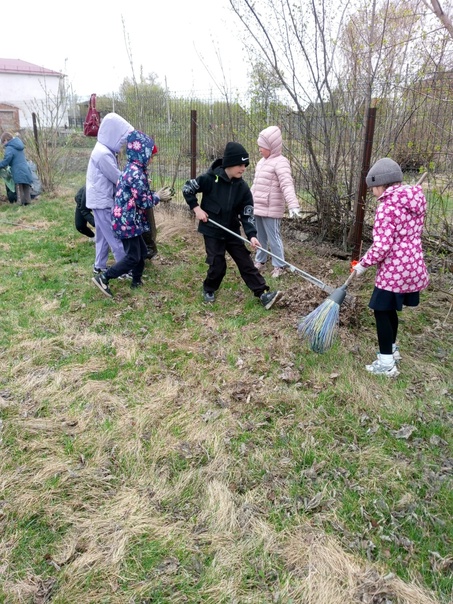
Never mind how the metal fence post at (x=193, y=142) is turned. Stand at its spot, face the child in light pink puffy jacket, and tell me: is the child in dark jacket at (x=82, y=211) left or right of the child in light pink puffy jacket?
right

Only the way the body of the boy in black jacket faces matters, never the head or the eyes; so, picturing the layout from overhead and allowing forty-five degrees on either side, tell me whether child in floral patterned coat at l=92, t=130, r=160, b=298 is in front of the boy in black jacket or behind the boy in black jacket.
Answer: behind

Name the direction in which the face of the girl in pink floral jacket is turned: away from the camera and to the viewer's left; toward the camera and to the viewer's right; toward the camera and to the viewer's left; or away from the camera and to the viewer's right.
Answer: away from the camera and to the viewer's left

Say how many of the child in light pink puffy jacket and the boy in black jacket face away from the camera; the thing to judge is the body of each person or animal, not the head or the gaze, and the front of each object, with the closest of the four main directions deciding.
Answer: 0

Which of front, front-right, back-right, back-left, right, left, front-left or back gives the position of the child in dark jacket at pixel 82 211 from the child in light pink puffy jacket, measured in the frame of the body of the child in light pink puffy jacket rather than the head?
front-right

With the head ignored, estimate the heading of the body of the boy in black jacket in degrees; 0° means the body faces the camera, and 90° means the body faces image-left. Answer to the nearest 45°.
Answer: approximately 315°

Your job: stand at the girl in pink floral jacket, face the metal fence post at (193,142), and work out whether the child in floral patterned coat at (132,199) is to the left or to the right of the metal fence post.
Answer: left

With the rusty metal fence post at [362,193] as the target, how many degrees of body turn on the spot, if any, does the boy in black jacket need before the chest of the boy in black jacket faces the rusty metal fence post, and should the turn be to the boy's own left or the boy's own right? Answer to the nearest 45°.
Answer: approximately 90° to the boy's own left

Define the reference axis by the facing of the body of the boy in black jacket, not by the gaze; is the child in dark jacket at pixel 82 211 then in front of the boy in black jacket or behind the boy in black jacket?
behind

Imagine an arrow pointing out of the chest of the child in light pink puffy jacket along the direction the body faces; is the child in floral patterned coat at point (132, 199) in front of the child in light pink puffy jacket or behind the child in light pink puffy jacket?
in front
